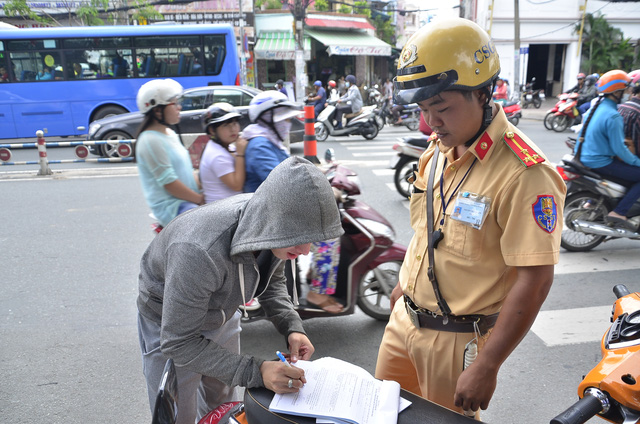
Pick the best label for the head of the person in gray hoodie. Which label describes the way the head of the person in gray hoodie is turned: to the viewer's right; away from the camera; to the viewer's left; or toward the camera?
to the viewer's right

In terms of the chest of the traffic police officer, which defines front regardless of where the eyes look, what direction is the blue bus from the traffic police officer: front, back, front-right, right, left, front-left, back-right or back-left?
right

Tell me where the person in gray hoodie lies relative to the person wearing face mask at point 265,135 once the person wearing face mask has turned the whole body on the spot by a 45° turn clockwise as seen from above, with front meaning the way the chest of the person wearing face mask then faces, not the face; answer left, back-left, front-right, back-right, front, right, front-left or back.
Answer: front-right

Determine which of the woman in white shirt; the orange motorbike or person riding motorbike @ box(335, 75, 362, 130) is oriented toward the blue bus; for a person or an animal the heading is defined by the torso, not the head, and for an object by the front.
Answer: the person riding motorbike

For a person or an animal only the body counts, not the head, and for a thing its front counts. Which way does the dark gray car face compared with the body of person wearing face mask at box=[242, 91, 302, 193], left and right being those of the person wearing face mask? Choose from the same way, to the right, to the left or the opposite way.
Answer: the opposite way

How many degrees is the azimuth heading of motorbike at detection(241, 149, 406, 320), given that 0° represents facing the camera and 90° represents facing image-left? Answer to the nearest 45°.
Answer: approximately 270°

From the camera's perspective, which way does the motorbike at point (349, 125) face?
to the viewer's left

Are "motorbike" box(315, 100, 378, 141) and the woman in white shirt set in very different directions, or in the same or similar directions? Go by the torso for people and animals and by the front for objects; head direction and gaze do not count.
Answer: very different directions

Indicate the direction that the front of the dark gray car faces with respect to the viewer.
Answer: facing to the left of the viewer

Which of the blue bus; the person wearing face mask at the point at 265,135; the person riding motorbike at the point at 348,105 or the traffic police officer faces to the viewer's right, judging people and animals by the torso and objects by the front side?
the person wearing face mask

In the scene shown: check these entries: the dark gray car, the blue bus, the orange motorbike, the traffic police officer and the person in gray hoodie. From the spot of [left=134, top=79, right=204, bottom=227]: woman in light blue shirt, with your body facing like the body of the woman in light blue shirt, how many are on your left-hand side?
2

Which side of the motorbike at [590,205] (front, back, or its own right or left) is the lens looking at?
right

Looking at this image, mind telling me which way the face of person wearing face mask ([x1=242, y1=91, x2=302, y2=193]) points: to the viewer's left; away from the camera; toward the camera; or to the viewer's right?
to the viewer's right

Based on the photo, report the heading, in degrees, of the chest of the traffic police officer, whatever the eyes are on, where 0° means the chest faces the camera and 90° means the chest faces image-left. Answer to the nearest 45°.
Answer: approximately 45°

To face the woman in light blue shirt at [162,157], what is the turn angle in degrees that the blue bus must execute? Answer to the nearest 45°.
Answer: approximately 90° to its left

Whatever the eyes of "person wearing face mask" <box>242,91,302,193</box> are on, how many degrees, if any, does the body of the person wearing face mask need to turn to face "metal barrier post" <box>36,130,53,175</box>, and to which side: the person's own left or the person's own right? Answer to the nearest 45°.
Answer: approximately 135° to the person's own left

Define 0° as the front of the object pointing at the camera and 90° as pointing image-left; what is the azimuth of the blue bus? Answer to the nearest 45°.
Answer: approximately 90°

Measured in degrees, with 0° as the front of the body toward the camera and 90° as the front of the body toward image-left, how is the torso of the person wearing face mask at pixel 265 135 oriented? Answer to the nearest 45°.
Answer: approximately 270°

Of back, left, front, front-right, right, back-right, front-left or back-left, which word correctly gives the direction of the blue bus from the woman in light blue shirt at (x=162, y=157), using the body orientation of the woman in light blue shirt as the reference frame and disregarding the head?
left
